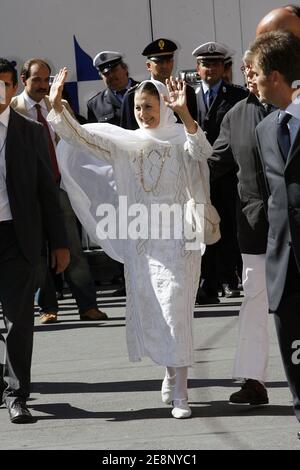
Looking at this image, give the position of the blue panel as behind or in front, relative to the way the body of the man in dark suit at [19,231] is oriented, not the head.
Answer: behind

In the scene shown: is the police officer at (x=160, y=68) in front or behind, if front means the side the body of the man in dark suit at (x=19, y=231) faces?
behind

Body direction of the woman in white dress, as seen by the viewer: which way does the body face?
toward the camera

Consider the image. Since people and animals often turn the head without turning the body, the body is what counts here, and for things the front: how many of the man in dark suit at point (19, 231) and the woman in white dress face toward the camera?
2

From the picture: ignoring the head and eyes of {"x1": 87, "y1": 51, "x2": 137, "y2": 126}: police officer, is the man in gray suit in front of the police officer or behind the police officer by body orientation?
in front

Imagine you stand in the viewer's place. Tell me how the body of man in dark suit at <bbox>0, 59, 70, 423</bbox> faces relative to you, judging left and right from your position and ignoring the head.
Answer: facing the viewer

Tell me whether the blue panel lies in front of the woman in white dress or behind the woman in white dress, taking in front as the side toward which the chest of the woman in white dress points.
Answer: behind

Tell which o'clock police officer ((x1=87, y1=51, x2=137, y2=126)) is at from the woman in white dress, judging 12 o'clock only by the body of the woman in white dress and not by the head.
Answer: The police officer is roughly at 6 o'clock from the woman in white dress.

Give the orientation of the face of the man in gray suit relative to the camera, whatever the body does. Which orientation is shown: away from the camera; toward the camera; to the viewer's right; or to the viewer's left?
to the viewer's left

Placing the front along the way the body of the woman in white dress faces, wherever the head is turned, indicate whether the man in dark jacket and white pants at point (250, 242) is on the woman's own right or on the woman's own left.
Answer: on the woman's own left

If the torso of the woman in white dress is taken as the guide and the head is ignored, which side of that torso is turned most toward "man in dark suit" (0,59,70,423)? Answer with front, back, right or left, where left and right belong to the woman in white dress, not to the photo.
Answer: right
